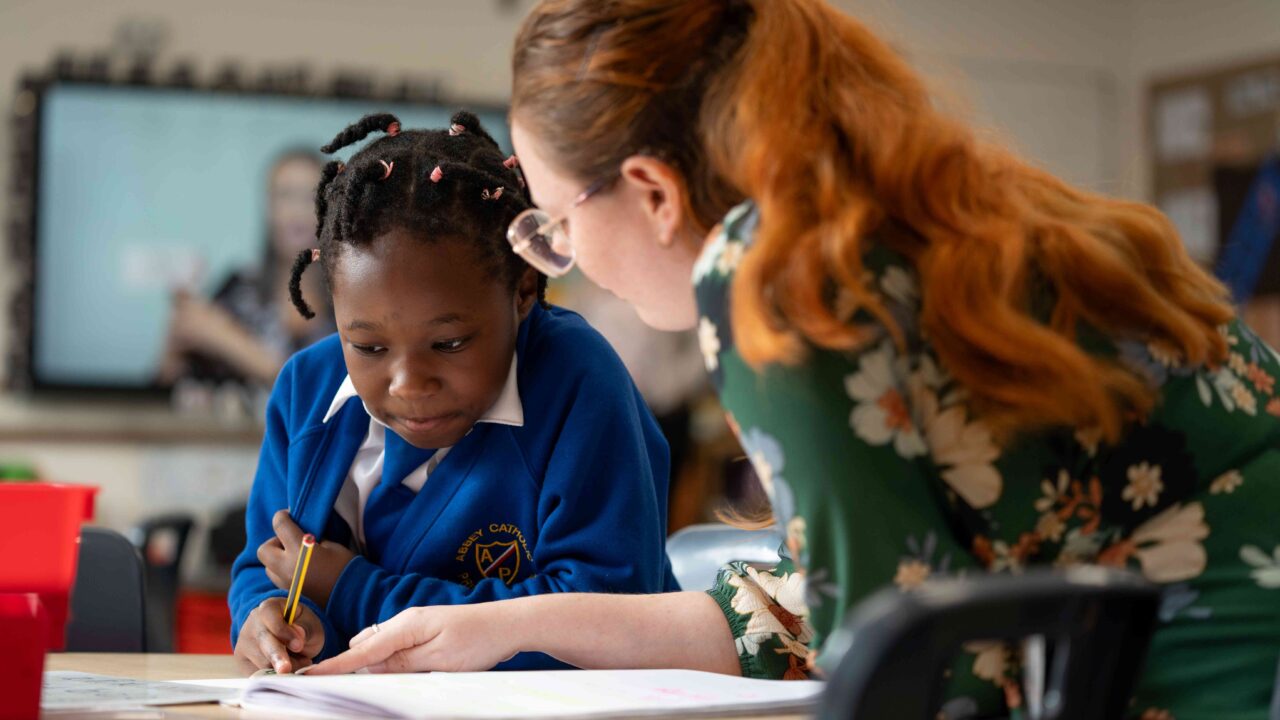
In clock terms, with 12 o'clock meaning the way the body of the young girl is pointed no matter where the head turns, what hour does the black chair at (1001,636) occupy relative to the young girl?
The black chair is roughly at 10 o'clock from the young girl.

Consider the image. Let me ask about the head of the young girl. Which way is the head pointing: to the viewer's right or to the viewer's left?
to the viewer's left

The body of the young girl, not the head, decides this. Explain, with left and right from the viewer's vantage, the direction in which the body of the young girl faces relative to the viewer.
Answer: facing the viewer and to the left of the viewer

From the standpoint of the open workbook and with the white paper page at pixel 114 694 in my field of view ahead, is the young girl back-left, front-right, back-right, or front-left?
front-right
